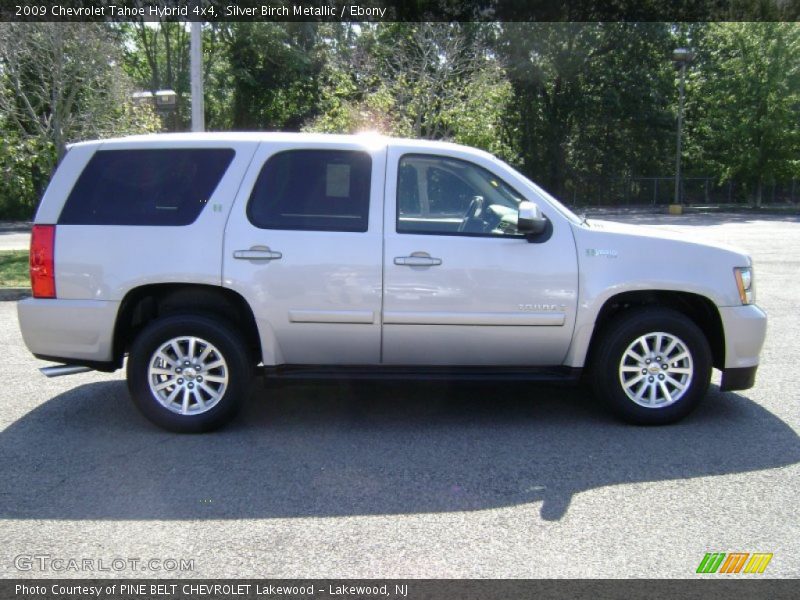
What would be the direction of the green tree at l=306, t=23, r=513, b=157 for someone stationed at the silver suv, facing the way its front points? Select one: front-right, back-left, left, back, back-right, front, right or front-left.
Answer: left

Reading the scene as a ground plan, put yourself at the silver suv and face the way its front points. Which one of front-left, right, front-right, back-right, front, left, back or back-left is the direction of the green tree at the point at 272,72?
left

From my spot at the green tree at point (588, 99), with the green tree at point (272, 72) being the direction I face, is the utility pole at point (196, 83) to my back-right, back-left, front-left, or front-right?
front-left

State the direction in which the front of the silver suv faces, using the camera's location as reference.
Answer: facing to the right of the viewer

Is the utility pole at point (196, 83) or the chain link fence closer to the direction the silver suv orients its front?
the chain link fence

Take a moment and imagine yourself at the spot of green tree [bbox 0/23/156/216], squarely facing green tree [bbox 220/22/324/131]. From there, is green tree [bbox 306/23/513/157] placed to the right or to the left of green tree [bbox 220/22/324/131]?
right

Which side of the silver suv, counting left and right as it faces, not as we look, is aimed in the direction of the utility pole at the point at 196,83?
left

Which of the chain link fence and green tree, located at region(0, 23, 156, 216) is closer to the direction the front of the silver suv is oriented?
the chain link fence

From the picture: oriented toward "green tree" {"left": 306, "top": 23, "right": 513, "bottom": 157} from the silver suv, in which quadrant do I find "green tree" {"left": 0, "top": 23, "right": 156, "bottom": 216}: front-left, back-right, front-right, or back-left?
front-left

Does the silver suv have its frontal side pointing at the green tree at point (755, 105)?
no

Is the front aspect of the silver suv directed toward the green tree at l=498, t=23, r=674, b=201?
no
